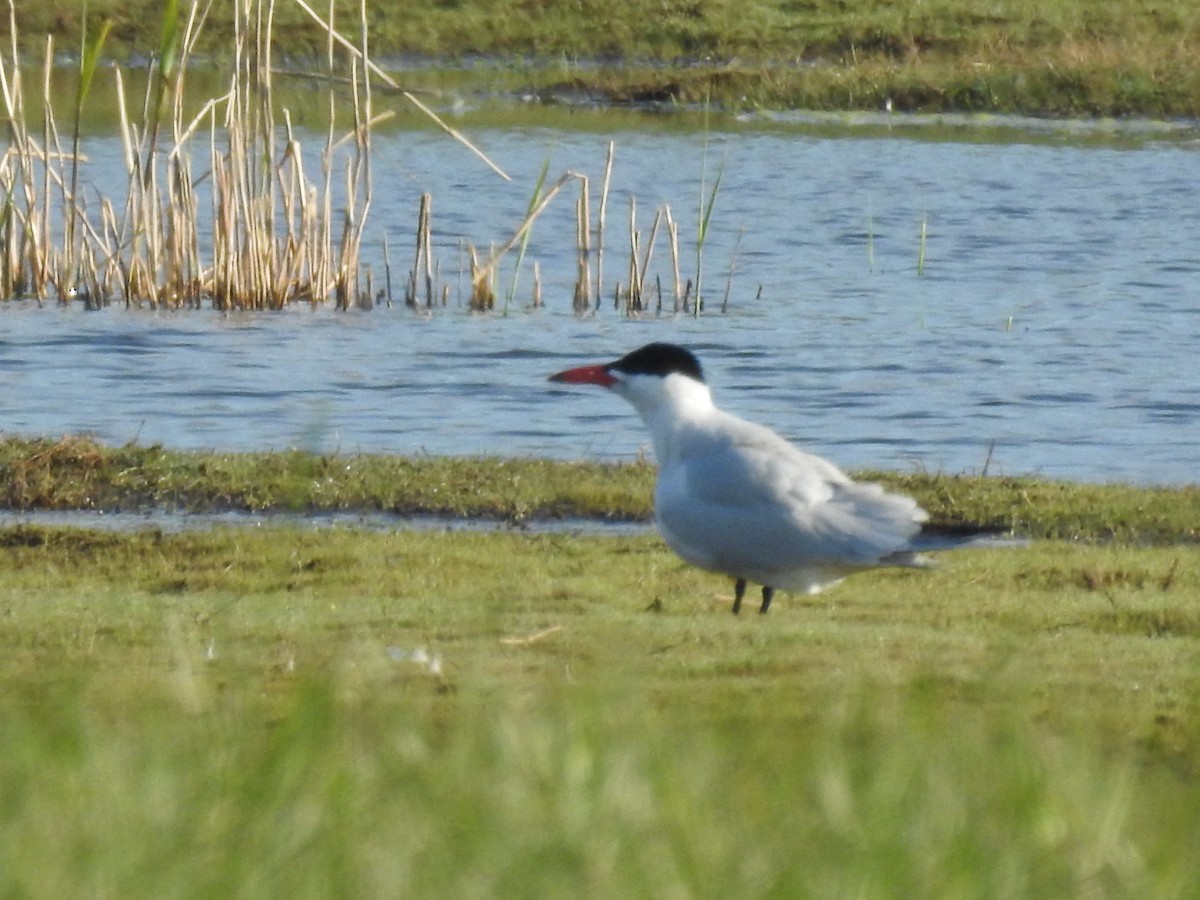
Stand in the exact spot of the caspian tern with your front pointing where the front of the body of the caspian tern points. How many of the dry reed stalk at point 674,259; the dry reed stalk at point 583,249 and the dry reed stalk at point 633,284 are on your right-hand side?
3

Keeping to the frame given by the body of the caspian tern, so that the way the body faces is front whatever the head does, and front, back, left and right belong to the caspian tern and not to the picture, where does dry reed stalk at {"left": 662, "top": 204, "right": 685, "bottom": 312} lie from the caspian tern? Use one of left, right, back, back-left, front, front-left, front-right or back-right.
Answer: right

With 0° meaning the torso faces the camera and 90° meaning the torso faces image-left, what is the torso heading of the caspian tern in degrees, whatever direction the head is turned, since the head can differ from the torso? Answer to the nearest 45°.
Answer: approximately 90°

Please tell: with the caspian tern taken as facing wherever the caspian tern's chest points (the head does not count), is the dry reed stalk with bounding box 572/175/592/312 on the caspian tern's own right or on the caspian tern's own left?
on the caspian tern's own right

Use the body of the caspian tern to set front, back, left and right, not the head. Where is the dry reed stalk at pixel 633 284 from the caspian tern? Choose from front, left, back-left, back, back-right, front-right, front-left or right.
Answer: right
